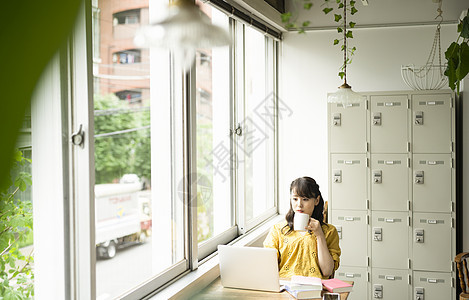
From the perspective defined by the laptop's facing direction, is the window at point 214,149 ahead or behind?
ahead

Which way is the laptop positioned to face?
away from the camera

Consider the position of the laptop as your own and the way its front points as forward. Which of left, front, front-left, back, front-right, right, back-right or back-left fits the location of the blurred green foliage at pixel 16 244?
back-left

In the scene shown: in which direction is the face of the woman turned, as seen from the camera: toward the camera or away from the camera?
toward the camera

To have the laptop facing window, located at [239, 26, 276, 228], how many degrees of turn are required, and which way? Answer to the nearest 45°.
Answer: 0° — it already faces it

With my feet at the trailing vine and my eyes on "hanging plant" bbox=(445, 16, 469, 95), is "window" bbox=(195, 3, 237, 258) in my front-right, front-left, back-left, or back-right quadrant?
back-right

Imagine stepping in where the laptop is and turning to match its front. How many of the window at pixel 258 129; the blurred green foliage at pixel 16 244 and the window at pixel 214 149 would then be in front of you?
2

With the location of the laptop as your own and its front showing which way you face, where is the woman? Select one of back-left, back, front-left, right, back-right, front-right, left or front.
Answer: front-right

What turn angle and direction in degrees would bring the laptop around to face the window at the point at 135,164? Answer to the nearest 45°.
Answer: approximately 90° to its left
